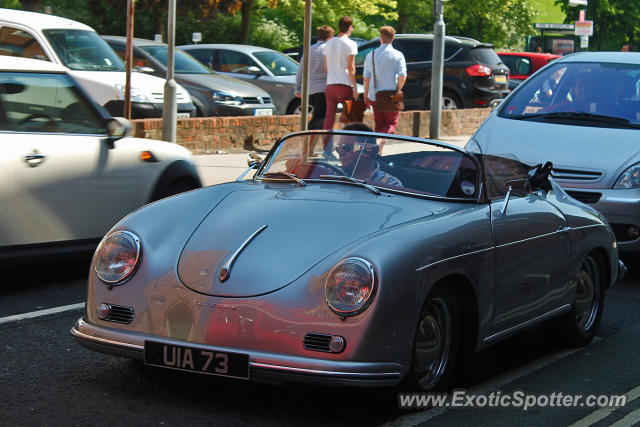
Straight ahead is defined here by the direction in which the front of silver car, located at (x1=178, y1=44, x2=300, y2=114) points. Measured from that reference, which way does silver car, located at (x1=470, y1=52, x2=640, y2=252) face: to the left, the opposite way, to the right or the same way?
to the right

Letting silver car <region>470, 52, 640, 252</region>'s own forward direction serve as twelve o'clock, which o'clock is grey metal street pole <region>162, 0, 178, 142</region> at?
The grey metal street pole is roughly at 3 o'clock from the silver car.

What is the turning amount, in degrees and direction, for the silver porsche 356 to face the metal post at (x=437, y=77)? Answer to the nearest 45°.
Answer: approximately 135° to its right

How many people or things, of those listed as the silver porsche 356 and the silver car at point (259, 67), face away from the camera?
0

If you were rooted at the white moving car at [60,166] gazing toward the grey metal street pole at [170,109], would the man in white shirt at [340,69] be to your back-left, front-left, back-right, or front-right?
front-right

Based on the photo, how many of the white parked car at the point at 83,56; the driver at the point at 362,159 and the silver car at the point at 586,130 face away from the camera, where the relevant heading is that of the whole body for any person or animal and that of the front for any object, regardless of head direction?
0

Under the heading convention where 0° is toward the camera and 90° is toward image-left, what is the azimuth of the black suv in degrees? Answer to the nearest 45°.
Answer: approximately 135°

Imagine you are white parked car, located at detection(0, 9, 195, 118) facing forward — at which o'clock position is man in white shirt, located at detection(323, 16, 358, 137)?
The man in white shirt is roughly at 11 o'clock from the white parked car.

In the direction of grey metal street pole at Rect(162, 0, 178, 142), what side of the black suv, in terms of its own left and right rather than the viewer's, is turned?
left

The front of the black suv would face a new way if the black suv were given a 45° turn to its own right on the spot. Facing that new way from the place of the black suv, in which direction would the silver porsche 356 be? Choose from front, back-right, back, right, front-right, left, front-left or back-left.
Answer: back

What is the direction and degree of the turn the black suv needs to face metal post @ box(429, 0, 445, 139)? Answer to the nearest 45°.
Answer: approximately 135° to its left

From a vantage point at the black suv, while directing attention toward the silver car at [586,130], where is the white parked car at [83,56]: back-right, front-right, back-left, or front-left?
front-right

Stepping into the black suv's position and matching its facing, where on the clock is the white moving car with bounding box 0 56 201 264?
The white moving car is roughly at 8 o'clock from the black suv.

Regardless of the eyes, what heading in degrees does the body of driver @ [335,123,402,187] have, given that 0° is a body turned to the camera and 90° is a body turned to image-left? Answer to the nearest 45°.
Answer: approximately 45°

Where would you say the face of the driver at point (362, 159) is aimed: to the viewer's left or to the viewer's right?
to the viewer's left
